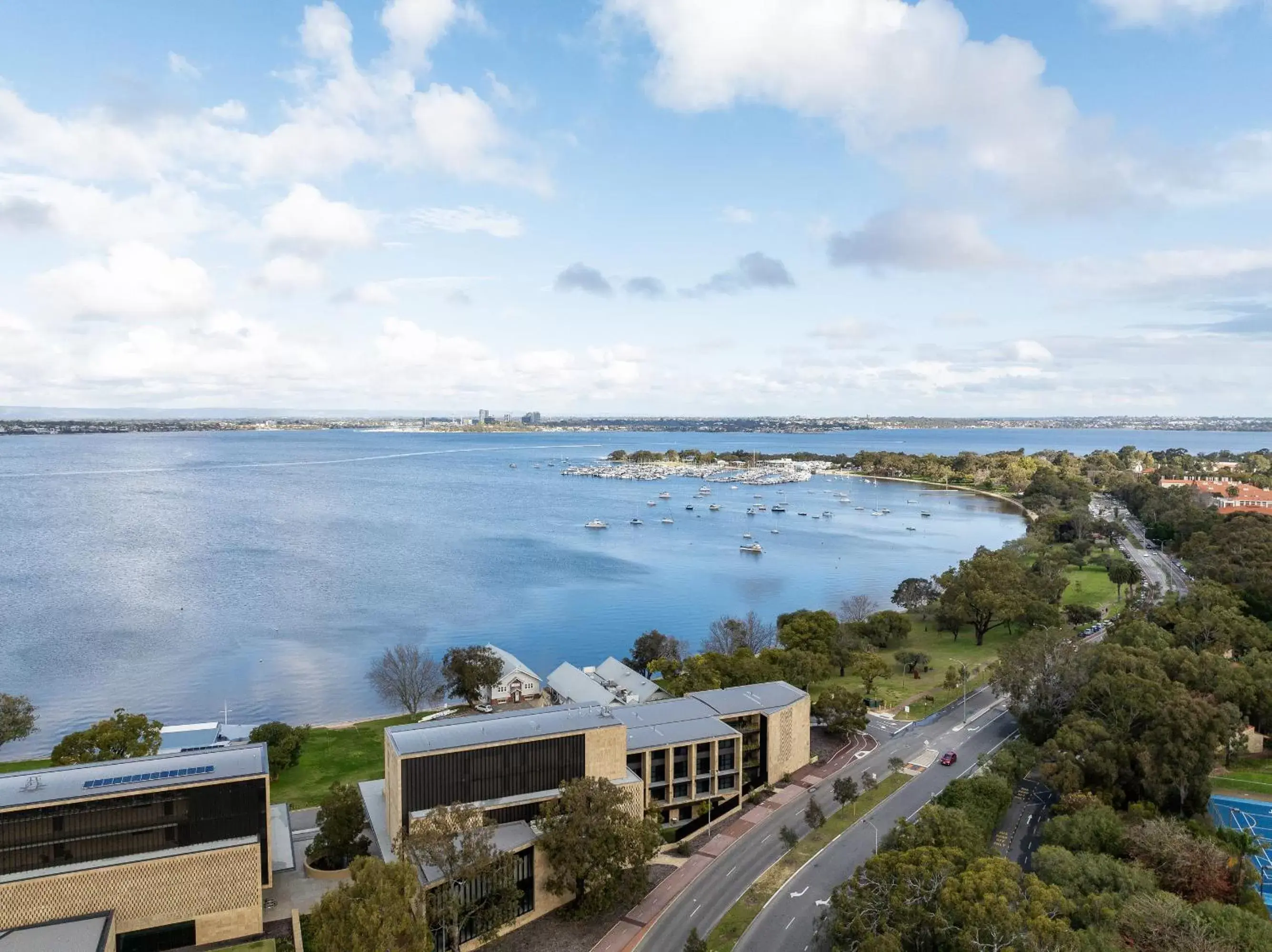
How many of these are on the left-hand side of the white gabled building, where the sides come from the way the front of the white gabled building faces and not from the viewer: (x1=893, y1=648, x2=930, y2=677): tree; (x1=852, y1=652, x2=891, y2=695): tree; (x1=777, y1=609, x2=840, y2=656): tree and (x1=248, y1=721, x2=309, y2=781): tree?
3

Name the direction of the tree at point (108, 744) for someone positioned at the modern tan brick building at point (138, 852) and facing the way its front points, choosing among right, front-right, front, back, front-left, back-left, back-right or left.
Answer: back

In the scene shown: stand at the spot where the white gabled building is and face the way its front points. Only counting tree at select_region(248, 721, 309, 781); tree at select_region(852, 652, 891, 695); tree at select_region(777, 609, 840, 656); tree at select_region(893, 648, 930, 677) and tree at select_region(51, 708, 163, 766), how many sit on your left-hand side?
3

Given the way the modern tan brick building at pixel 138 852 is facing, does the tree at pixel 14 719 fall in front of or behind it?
behind

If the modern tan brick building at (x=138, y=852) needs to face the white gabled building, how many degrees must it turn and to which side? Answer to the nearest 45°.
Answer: approximately 135° to its left

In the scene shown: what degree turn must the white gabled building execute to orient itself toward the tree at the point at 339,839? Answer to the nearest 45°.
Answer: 0° — it already faces it

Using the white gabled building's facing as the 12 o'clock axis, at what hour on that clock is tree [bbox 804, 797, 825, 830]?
The tree is roughly at 11 o'clock from the white gabled building.

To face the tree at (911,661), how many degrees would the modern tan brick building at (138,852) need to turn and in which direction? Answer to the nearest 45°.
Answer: approximately 90° to its left

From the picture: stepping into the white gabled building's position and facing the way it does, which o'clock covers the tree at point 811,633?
The tree is roughly at 9 o'clock from the white gabled building.

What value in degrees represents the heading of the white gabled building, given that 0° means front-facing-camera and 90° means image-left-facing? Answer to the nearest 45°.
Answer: approximately 0°

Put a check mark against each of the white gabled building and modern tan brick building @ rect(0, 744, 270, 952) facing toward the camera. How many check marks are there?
2

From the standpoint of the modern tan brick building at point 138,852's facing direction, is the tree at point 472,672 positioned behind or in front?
behind
